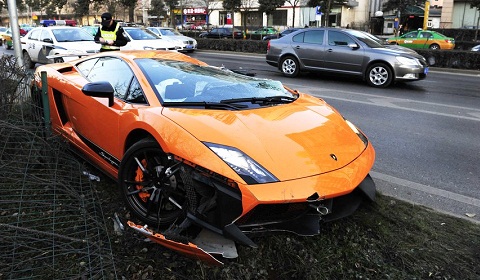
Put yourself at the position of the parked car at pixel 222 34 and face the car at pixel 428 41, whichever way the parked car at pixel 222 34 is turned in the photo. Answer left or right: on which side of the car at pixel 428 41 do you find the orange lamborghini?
right

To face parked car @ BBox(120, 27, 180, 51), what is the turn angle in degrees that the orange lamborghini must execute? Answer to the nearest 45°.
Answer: approximately 135° to its left

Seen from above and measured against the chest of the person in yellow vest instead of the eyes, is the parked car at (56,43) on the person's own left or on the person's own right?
on the person's own right

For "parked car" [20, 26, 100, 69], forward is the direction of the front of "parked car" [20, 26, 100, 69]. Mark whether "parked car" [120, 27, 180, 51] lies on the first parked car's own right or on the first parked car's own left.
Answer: on the first parked car's own left

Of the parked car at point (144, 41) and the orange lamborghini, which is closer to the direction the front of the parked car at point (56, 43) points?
the orange lamborghini

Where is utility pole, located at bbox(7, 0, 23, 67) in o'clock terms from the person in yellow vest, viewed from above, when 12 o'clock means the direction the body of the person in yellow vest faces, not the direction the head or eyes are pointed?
The utility pole is roughly at 2 o'clock from the person in yellow vest.

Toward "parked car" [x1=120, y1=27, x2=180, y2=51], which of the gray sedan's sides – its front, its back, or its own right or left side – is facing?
back
